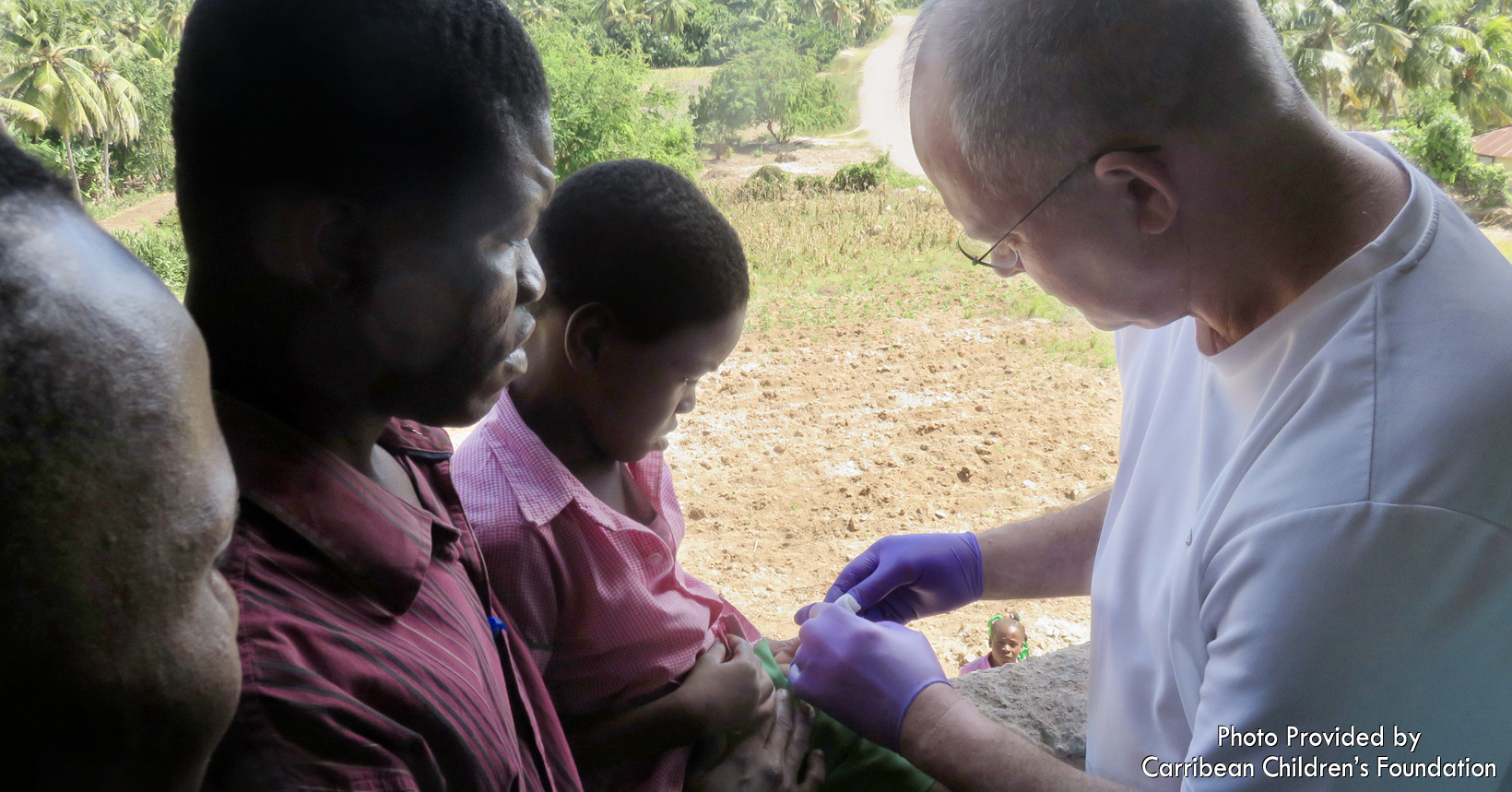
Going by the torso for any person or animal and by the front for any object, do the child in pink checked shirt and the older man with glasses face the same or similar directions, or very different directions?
very different directions

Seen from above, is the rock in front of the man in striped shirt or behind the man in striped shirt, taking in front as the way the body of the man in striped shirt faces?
in front

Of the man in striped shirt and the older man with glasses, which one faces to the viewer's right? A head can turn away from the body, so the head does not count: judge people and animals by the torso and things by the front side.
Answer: the man in striped shirt

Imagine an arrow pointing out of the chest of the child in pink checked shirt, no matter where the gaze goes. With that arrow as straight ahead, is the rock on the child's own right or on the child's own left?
on the child's own left

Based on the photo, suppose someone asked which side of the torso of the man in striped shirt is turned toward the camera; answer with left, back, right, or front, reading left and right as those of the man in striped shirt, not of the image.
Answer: right

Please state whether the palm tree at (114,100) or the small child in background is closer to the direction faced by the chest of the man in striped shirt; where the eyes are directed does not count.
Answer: the small child in background

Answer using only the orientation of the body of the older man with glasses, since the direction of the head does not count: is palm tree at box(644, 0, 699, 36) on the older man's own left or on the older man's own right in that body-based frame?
on the older man's own right

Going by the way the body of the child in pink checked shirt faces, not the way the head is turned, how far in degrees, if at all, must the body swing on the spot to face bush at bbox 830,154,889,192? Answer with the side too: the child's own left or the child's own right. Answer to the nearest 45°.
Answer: approximately 135° to the child's own left

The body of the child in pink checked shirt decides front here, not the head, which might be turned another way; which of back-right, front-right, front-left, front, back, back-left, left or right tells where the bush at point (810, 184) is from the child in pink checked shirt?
back-left

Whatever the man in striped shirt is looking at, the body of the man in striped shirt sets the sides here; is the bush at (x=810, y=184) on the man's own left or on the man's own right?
on the man's own left

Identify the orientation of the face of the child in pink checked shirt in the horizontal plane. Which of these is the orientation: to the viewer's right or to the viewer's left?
to the viewer's right

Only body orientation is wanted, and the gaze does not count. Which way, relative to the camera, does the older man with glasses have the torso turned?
to the viewer's left

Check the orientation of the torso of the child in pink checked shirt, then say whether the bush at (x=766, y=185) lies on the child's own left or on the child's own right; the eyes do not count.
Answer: on the child's own left

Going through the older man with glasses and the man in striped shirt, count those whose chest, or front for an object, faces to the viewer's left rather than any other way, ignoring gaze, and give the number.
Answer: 1
